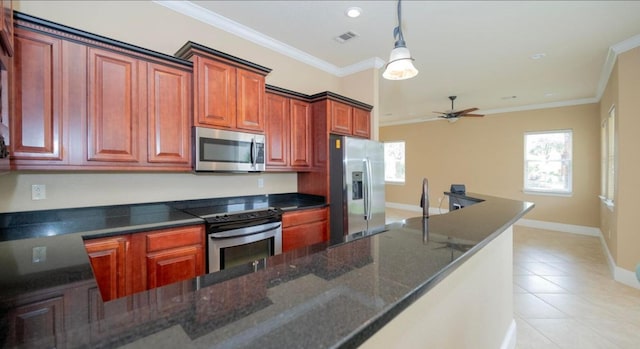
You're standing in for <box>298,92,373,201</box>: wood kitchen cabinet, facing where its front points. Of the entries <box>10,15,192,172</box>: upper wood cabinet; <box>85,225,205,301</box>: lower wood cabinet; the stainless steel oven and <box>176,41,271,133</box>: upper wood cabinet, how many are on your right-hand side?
4

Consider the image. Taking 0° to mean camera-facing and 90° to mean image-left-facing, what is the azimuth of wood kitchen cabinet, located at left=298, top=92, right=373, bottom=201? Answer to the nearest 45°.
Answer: approximately 315°

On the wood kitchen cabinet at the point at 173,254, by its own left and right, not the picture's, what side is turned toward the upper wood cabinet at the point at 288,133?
left

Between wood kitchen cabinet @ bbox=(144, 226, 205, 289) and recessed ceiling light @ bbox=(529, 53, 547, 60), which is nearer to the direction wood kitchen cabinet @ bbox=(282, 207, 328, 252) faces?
the recessed ceiling light

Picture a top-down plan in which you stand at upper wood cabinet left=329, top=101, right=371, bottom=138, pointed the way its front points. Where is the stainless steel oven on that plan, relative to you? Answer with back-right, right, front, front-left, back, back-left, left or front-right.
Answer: right

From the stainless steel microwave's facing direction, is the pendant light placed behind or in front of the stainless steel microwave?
in front

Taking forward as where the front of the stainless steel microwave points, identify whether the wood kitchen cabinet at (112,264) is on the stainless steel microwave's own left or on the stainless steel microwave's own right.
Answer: on the stainless steel microwave's own right

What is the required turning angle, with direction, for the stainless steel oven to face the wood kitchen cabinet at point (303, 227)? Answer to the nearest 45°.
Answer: approximately 90° to its left

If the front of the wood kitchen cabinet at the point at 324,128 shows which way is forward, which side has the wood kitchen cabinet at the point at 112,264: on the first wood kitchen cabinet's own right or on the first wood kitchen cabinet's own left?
on the first wood kitchen cabinet's own right
